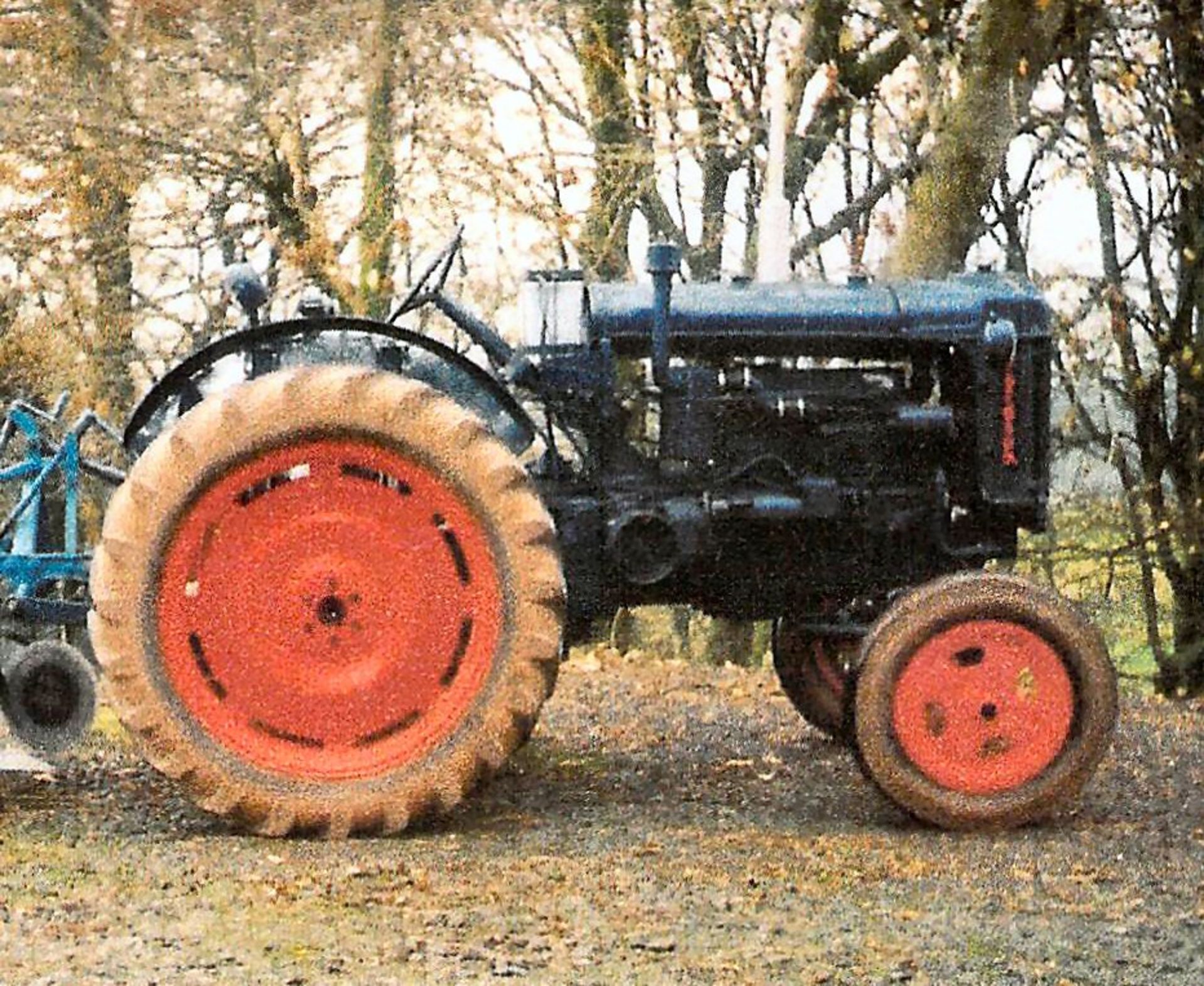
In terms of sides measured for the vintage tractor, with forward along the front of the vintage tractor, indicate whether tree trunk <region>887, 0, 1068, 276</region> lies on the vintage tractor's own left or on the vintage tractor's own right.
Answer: on the vintage tractor's own left

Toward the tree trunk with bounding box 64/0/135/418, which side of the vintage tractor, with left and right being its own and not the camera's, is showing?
left

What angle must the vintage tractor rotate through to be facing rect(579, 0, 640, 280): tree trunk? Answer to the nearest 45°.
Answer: approximately 90° to its left

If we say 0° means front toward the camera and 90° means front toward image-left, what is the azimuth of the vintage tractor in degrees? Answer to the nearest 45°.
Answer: approximately 270°

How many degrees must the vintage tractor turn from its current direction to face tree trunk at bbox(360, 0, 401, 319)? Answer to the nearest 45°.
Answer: approximately 90° to its left
